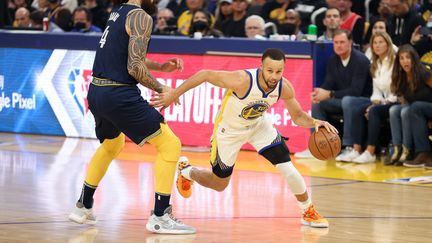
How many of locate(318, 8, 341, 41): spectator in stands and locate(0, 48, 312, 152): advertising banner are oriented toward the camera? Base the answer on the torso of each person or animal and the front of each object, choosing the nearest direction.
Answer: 2

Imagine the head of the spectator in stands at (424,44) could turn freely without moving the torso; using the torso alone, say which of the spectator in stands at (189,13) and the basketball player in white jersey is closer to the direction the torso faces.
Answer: the basketball player in white jersey

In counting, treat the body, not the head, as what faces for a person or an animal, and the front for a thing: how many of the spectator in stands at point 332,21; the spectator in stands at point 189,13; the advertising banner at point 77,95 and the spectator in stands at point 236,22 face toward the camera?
4

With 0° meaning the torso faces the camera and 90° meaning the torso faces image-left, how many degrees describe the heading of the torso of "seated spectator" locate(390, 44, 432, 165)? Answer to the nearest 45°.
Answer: approximately 45°

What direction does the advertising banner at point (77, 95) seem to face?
toward the camera

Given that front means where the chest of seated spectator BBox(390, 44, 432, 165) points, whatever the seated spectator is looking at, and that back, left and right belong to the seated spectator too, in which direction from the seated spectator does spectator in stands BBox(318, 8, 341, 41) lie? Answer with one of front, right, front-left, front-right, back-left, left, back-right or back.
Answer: right

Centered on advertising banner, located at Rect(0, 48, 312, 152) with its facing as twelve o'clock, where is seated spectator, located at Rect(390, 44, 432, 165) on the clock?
The seated spectator is roughly at 10 o'clock from the advertising banner.

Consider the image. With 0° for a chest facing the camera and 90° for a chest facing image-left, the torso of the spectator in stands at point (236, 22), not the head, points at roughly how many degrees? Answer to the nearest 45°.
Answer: approximately 0°

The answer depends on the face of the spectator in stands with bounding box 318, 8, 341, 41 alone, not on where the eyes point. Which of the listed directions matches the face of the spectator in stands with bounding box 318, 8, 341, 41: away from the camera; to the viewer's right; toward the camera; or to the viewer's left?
toward the camera

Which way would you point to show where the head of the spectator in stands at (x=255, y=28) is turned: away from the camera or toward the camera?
toward the camera

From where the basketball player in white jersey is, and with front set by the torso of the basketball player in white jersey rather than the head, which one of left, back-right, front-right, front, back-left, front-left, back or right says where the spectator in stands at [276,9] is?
back-left

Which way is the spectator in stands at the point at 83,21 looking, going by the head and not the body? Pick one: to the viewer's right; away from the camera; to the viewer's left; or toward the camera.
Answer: toward the camera

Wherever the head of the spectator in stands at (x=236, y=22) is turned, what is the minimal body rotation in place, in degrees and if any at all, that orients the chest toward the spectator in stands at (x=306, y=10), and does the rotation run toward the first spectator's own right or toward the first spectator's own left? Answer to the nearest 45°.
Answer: approximately 90° to the first spectator's own left

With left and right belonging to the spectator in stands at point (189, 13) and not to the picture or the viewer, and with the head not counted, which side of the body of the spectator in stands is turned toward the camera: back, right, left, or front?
front
